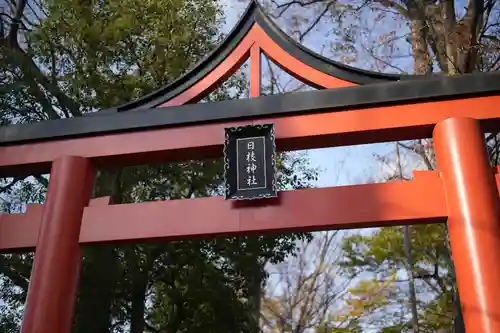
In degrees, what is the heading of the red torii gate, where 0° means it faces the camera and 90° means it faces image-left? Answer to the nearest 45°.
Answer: approximately 0°
